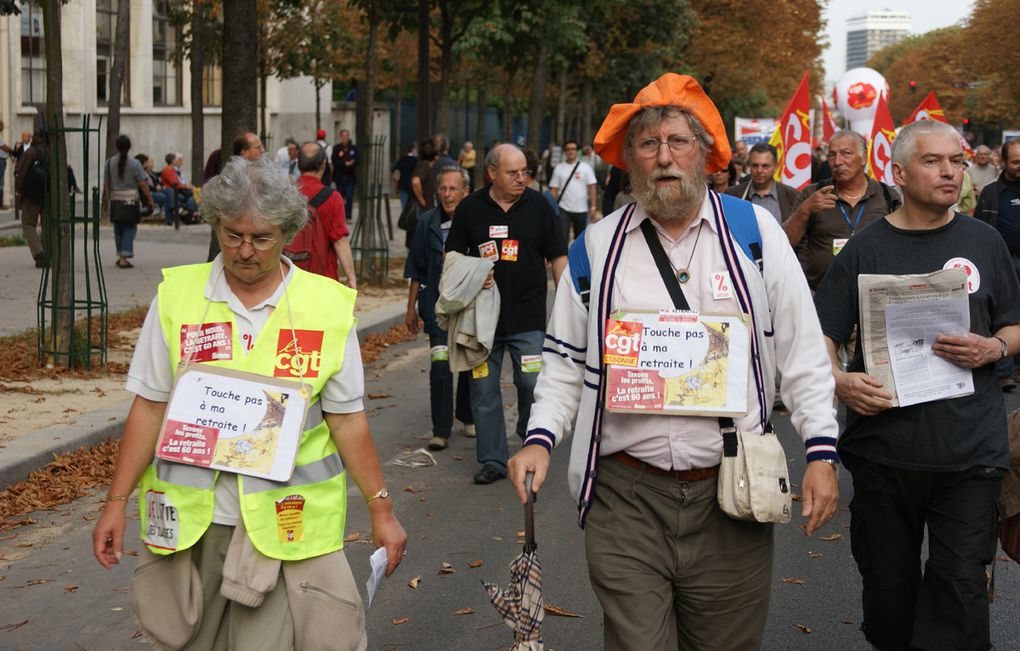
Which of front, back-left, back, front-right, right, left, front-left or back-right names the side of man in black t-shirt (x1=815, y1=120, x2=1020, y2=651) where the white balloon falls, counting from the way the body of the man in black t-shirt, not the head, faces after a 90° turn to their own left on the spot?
left

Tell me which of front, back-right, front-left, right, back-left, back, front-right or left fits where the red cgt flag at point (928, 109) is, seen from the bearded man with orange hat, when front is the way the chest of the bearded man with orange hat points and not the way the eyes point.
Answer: back

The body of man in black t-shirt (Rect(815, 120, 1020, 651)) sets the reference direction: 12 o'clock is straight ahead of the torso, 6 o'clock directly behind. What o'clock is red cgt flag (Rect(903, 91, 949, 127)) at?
The red cgt flag is roughly at 6 o'clock from the man in black t-shirt.

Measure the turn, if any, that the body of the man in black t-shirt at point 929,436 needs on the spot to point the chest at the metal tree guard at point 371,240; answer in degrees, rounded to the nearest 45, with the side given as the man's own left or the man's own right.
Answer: approximately 135° to the man's own right

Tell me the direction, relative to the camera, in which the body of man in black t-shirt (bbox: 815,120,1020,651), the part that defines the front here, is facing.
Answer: toward the camera

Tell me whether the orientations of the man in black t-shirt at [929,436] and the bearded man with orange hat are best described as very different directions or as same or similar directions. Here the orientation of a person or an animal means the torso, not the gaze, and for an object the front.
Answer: same or similar directions

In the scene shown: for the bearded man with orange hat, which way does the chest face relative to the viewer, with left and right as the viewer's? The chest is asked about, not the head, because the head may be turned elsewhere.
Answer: facing the viewer

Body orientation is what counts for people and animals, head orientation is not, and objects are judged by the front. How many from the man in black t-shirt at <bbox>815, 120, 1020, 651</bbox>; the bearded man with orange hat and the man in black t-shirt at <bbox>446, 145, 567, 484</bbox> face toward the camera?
3

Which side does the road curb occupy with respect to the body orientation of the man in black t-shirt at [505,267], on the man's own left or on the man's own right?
on the man's own right

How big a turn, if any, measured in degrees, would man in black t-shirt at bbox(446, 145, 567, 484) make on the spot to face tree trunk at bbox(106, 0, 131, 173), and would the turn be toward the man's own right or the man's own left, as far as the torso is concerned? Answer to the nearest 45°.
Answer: approximately 180°

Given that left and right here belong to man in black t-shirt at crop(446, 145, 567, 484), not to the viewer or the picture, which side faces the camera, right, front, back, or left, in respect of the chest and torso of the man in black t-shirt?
front

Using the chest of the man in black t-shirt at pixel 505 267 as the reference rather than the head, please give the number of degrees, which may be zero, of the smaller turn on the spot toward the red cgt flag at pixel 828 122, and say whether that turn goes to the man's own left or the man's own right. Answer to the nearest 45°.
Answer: approximately 180°

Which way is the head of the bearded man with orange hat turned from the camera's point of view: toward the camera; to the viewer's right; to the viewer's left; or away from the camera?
toward the camera
